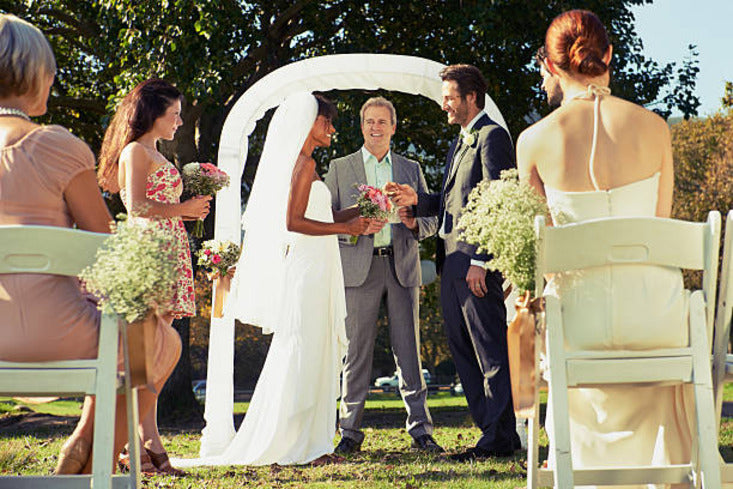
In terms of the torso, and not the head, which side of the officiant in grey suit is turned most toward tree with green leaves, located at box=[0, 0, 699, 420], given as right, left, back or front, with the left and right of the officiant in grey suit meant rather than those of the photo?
back

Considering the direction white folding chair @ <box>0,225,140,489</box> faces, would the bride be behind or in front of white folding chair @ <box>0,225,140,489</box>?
in front

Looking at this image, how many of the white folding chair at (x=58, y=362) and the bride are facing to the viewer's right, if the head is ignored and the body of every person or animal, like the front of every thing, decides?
1

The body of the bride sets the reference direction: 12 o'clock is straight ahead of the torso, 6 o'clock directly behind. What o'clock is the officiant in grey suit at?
The officiant in grey suit is roughly at 11 o'clock from the bride.

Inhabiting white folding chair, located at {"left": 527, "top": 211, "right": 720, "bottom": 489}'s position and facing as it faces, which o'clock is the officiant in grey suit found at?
The officiant in grey suit is roughly at 11 o'clock from the white folding chair.

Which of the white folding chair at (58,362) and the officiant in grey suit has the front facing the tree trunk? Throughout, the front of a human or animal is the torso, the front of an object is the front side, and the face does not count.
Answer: the white folding chair

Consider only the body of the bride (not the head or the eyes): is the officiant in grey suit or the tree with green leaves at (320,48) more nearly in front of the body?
the officiant in grey suit

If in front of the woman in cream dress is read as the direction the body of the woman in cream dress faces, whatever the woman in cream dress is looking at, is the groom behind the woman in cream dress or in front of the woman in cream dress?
in front

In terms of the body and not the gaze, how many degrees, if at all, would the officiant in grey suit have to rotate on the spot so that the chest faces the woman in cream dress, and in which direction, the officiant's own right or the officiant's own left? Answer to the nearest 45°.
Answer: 0° — they already face them

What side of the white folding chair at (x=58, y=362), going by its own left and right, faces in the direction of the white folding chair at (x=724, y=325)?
right

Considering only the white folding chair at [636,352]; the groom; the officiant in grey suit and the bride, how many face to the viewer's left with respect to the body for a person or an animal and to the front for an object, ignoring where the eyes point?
1

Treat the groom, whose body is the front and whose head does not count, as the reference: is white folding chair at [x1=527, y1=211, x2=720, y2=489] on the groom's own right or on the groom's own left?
on the groom's own left

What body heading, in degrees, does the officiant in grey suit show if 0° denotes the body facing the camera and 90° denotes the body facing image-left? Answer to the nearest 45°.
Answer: approximately 0°

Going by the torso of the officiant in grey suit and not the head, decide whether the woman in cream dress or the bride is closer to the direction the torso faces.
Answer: the woman in cream dress

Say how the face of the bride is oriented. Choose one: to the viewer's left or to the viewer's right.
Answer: to the viewer's right

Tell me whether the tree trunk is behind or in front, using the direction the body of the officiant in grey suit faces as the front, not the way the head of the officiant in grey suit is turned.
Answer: behind

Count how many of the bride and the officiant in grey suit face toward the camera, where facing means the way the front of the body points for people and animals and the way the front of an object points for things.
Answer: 1

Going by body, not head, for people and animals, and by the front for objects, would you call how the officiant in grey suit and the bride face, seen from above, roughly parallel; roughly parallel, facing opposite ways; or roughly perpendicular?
roughly perpendicular

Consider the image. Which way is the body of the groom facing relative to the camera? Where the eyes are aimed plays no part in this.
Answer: to the viewer's left

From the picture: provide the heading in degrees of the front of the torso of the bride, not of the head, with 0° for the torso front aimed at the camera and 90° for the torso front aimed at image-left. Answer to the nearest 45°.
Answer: approximately 270°
